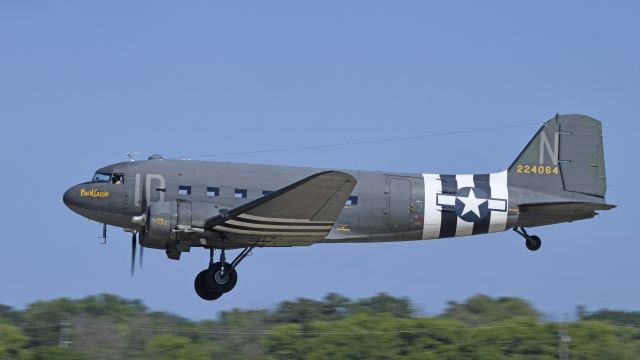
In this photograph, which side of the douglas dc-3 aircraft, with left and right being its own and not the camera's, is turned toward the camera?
left
